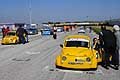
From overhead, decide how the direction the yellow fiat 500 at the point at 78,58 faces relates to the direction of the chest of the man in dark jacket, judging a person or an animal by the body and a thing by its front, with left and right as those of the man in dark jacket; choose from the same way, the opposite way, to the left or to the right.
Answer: to the left

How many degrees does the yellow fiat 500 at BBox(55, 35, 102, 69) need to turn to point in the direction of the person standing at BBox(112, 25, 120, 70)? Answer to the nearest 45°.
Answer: approximately 90° to its left

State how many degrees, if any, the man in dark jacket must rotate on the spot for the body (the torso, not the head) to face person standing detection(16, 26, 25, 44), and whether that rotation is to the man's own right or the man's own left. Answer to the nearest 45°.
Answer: approximately 45° to the man's own right

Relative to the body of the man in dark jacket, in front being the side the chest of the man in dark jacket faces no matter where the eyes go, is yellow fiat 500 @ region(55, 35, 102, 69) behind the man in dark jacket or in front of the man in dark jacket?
in front

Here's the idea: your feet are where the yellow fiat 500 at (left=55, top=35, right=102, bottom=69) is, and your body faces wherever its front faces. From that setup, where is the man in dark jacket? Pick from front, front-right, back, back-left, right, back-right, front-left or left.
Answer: left

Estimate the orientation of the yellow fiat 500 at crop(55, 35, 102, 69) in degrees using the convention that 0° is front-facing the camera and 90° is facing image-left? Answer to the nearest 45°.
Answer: approximately 0°

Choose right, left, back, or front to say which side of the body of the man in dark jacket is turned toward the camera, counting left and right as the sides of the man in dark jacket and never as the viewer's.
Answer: left
